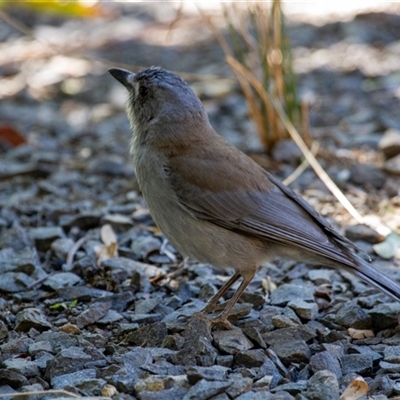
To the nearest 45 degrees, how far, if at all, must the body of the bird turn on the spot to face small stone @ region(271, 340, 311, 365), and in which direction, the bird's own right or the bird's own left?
approximately 135° to the bird's own left

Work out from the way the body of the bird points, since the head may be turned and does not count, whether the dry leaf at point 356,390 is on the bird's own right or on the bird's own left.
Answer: on the bird's own left

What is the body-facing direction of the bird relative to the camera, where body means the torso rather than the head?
to the viewer's left

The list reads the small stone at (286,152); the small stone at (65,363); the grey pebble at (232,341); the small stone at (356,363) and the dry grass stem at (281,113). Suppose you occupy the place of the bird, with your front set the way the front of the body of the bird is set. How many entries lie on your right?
2

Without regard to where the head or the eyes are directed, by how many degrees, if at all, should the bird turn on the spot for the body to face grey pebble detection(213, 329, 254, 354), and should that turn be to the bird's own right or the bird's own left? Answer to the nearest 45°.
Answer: approximately 90° to the bird's own left

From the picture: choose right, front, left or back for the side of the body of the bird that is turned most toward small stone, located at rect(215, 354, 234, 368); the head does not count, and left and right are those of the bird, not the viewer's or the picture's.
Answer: left

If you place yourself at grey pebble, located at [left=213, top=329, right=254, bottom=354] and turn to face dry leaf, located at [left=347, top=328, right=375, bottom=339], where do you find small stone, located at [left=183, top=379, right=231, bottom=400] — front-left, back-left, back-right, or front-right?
back-right

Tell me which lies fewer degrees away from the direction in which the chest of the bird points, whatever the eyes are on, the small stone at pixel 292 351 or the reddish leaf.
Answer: the reddish leaf

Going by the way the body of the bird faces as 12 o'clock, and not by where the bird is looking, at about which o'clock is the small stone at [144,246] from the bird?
The small stone is roughly at 2 o'clock from the bird.

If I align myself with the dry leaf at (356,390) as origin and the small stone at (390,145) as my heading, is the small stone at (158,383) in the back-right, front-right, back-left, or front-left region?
back-left

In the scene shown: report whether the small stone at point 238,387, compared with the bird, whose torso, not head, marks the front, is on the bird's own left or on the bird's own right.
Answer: on the bird's own left

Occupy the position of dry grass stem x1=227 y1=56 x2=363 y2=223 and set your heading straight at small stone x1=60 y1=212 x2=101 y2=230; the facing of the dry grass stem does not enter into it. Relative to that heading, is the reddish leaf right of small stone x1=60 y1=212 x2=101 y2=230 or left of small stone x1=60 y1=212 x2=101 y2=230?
right

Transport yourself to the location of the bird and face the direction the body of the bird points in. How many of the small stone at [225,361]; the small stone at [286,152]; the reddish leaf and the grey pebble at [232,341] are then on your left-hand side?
2

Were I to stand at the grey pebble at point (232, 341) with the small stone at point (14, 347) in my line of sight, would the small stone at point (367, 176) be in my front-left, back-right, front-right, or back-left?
back-right
